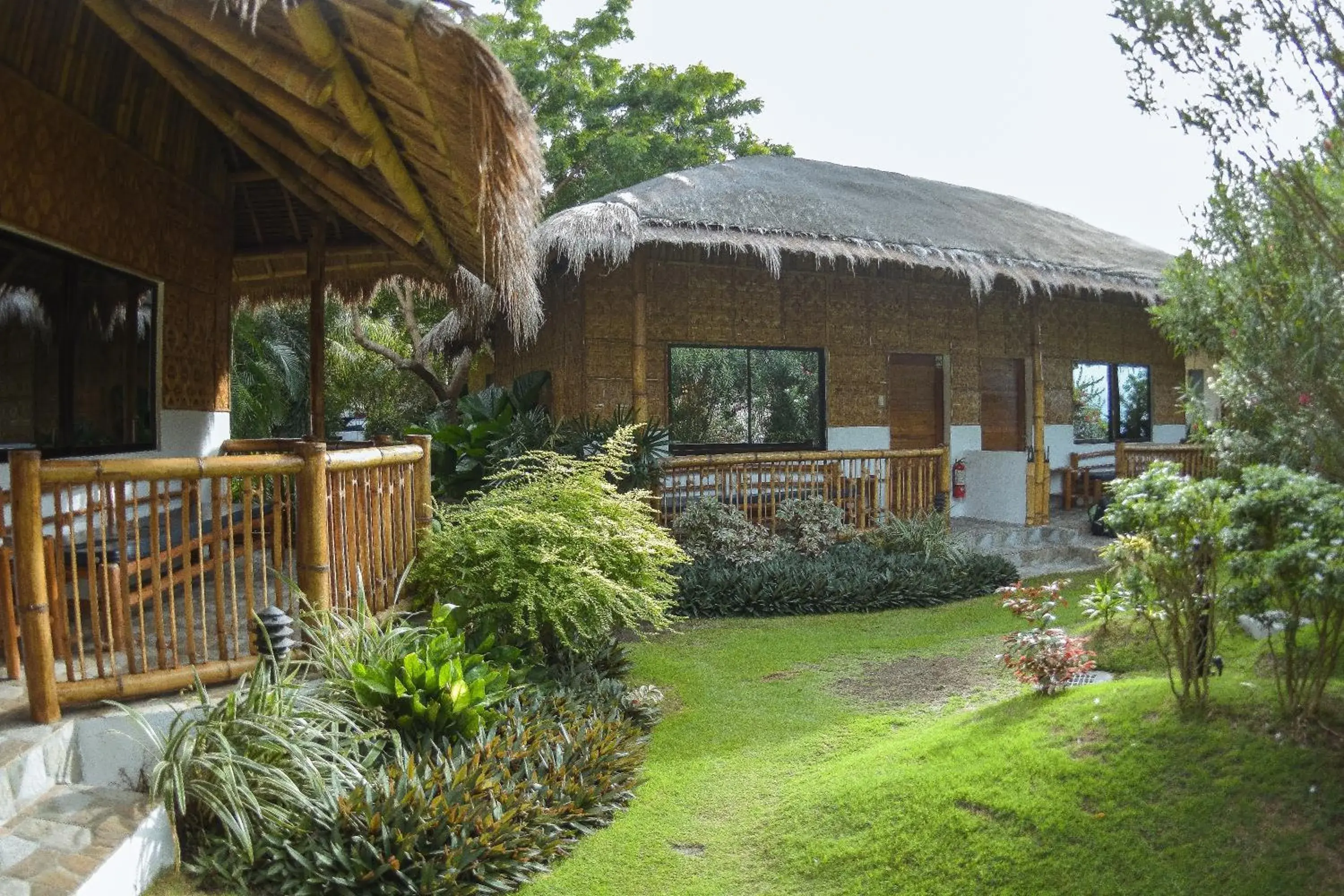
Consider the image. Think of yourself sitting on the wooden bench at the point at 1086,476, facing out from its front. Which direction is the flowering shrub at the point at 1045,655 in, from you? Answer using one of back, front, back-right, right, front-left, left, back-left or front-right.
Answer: front-right

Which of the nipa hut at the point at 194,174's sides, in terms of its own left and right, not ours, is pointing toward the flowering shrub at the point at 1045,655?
front

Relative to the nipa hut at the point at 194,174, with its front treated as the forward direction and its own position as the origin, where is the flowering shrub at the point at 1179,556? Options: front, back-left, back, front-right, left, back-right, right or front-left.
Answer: front

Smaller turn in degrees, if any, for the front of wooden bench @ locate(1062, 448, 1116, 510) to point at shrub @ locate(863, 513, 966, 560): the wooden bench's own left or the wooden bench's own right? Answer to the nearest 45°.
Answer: approximately 45° to the wooden bench's own right

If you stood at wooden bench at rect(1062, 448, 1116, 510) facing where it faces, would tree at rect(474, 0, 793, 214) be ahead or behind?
behind

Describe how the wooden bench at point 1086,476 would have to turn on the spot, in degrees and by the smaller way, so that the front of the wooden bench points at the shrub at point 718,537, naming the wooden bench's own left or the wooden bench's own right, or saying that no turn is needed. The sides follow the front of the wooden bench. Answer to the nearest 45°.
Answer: approximately 90° to the wooden bench's own right

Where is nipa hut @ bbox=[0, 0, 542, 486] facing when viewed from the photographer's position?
facing the viewer and to the right of the viewer

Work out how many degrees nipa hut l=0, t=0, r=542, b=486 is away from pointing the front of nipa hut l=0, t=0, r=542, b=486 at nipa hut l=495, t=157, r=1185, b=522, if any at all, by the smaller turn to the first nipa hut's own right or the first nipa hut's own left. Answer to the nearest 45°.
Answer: approximately 90° to the first nipa hut's own left

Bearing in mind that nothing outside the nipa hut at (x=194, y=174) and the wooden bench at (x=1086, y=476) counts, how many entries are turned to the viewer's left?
0

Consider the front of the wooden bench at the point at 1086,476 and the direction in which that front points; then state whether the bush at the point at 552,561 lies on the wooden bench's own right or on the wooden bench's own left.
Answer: on the wooden bench's own right

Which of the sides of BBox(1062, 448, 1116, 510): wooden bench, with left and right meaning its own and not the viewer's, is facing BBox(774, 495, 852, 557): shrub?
right

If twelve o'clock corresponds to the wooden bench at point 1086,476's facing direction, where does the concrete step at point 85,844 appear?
The concrete step is roughly at 2 o'clock from the wooden bench.
